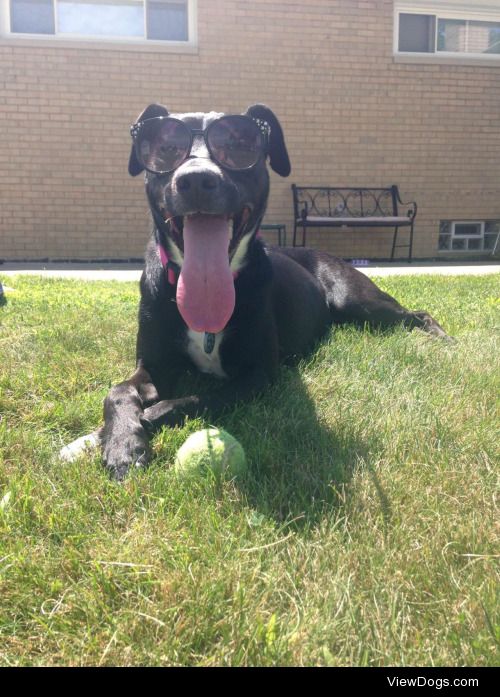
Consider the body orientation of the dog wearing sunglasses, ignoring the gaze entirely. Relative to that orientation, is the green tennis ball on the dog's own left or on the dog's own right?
on the dog's own left

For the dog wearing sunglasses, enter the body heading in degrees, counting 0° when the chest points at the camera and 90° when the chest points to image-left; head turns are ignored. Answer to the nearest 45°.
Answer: approximately 45°

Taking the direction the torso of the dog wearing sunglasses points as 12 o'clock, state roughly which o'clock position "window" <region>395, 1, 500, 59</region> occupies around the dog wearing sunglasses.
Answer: The window is roughly at 5 o'clock from the dog wearing sunglasses.

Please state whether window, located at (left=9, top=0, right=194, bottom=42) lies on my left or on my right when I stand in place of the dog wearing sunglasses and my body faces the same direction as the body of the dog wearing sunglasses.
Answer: on my right

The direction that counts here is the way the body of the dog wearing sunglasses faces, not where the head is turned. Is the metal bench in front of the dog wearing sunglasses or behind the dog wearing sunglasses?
behind
